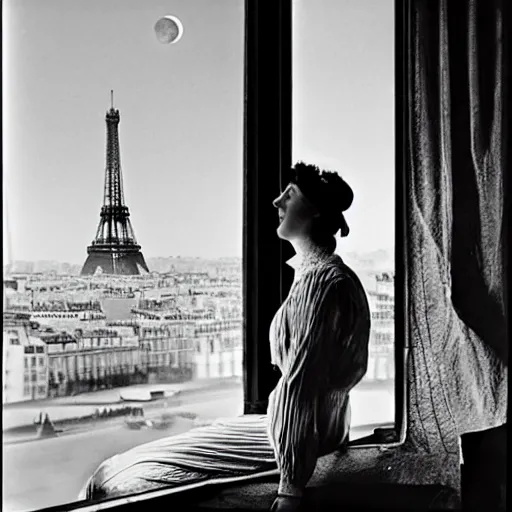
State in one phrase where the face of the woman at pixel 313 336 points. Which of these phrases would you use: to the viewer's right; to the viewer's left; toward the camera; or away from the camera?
to the viewer's left

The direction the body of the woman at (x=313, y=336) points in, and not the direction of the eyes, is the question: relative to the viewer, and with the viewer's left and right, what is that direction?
facing to the left of the viewer
